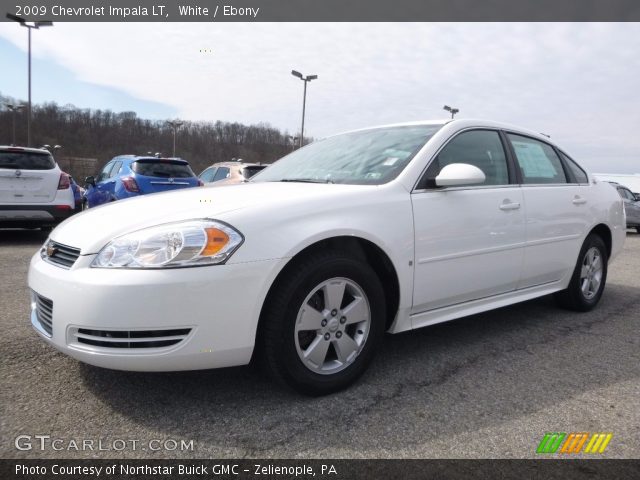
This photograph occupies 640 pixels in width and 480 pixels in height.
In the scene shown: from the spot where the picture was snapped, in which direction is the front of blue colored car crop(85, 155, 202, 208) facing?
facing away from the viewer and to the left of the viewer

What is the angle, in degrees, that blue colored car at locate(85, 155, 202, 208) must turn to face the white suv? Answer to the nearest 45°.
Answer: approximately 90° to its left

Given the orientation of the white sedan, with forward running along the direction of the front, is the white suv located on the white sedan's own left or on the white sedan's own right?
on the white sedan's own right

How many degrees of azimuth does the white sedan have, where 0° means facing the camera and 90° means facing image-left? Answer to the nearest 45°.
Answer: approximately 45°

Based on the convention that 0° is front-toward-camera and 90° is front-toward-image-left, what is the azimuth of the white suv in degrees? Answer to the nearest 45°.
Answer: approximately 180°

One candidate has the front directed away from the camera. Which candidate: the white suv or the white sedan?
the white suv

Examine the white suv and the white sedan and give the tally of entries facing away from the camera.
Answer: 1

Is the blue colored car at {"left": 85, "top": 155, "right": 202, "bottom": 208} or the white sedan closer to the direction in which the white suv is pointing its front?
the blue colored car

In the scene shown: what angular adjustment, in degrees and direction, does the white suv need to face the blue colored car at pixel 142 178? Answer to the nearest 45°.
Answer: approximately 45° to its right
